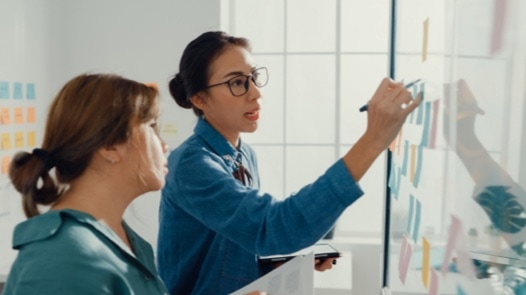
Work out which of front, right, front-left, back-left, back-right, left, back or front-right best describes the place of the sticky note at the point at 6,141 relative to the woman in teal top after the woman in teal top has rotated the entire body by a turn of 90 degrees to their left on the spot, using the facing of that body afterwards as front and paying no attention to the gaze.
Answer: front

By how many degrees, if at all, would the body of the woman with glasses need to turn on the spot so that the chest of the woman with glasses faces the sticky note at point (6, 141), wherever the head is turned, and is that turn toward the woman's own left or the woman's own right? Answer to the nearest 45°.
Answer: approximately 180°

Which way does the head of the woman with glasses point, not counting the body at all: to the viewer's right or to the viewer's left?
to the viewer's right

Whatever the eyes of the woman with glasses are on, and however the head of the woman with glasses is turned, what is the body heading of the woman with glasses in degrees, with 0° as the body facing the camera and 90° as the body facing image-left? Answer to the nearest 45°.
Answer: approximately 315°

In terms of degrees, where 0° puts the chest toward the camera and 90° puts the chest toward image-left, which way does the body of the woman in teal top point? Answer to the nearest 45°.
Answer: approximately 270°

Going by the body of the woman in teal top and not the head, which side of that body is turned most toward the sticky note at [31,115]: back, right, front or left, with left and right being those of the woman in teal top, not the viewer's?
left

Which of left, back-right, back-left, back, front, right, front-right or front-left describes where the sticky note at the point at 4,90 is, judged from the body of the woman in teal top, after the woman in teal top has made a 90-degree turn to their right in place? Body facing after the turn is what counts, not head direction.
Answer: back

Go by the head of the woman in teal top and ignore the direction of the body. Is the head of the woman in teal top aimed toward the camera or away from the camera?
away from the camera

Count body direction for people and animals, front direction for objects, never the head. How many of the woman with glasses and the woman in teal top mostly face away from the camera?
0

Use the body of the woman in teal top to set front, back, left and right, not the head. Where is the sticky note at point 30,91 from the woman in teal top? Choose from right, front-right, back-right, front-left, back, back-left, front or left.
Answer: left

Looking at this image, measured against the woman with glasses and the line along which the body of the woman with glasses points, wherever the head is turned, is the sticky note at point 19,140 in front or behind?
behind
